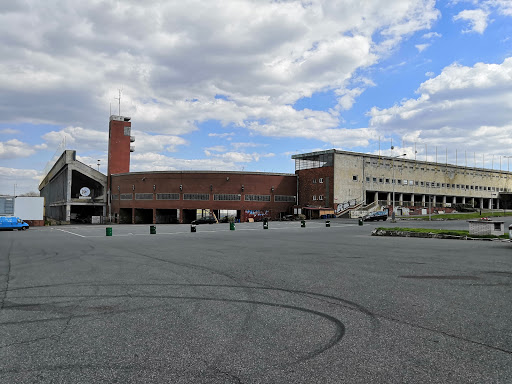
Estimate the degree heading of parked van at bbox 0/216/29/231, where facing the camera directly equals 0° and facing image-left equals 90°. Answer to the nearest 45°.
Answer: approximately 270°
